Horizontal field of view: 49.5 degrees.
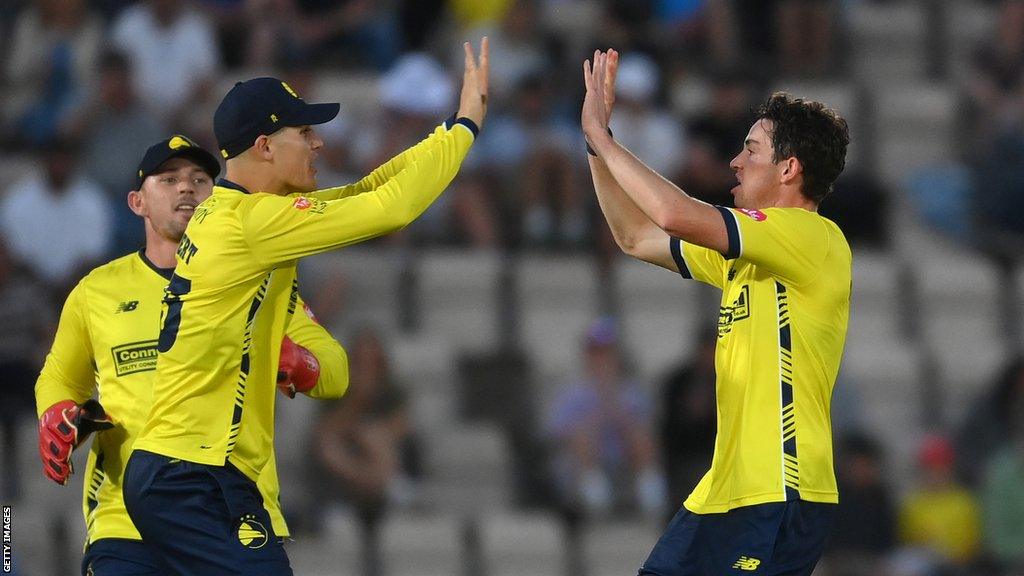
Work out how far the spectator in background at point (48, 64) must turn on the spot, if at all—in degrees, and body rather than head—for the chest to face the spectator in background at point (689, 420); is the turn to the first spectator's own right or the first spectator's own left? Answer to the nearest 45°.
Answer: approximately 45° to the first spectator's own left

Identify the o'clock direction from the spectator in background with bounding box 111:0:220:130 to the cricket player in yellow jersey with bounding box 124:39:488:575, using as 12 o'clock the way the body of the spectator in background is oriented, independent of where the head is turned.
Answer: The cricket player in yellow jersey is roughly at 12 o'clock from the spectator in background.

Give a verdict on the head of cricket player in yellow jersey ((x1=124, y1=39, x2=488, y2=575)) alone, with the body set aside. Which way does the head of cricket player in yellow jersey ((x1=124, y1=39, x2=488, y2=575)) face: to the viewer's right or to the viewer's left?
to the viewer's right

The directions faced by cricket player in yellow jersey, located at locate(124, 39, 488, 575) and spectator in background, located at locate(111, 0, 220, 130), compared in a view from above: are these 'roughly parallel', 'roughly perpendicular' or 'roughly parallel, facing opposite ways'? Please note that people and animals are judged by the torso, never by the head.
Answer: roughly perpendicular

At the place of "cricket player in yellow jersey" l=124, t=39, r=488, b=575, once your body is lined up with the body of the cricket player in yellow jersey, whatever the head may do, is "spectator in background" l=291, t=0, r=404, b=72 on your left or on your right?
on your left

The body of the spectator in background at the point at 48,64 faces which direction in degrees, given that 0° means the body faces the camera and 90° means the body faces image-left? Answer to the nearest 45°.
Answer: approximately 0°

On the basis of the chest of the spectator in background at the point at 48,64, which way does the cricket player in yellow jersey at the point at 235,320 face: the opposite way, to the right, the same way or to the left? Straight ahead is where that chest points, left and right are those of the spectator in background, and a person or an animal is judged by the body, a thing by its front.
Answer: to the left

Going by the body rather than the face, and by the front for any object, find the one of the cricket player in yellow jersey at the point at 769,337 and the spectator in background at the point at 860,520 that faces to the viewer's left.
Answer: the cricket player in yellow jersey

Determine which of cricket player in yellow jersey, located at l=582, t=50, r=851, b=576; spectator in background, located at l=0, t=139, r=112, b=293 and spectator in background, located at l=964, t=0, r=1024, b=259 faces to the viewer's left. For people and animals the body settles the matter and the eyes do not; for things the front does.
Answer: the cricket player in yellow jersey

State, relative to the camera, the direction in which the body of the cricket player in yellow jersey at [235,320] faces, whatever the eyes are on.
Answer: to the viewer's right
